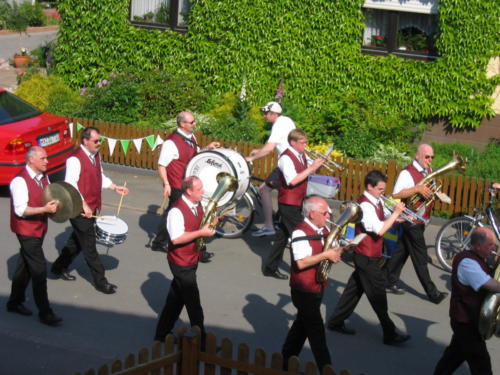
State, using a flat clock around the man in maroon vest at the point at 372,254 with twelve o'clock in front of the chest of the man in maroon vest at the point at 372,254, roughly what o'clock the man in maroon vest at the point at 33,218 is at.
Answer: the man in maroon vest at the point at 33,218 is roughly at 6 o'clock from the man in maroon vest at the point at 372,254.

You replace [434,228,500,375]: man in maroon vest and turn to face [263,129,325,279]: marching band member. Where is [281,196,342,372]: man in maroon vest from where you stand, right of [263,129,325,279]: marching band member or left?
left

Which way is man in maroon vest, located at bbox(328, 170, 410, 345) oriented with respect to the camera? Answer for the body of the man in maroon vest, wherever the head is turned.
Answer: to the viewer's right

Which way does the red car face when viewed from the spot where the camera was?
facing away from the viewer and to the left of the viewer

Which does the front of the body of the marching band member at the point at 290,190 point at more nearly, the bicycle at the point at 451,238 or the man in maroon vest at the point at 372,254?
the bicycle

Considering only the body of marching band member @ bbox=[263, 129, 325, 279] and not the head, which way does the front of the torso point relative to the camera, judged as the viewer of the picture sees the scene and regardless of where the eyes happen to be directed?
to the viewer's right
